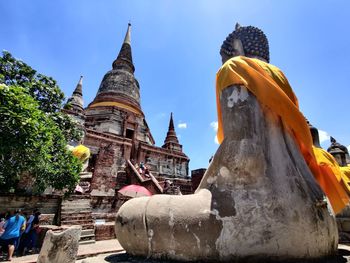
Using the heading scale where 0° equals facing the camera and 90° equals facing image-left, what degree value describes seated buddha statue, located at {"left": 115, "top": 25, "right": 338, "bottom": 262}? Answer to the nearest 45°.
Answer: approximately 135°

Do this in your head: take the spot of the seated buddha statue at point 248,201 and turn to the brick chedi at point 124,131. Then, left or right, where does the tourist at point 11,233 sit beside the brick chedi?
left

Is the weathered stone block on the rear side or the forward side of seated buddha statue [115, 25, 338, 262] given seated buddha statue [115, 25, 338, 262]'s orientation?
on the forward side

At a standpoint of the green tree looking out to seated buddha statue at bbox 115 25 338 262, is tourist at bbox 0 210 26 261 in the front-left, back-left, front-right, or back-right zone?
front-right

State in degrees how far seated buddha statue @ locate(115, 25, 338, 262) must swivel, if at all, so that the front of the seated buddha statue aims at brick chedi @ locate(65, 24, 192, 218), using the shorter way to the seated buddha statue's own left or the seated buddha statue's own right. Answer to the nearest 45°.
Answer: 0° — it already faces it

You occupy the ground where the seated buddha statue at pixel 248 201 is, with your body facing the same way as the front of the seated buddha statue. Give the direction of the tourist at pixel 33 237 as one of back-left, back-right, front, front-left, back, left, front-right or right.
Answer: front

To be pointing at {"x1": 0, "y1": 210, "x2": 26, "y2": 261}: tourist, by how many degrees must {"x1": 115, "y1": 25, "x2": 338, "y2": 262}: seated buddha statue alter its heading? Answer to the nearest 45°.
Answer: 0° — it already faces them
